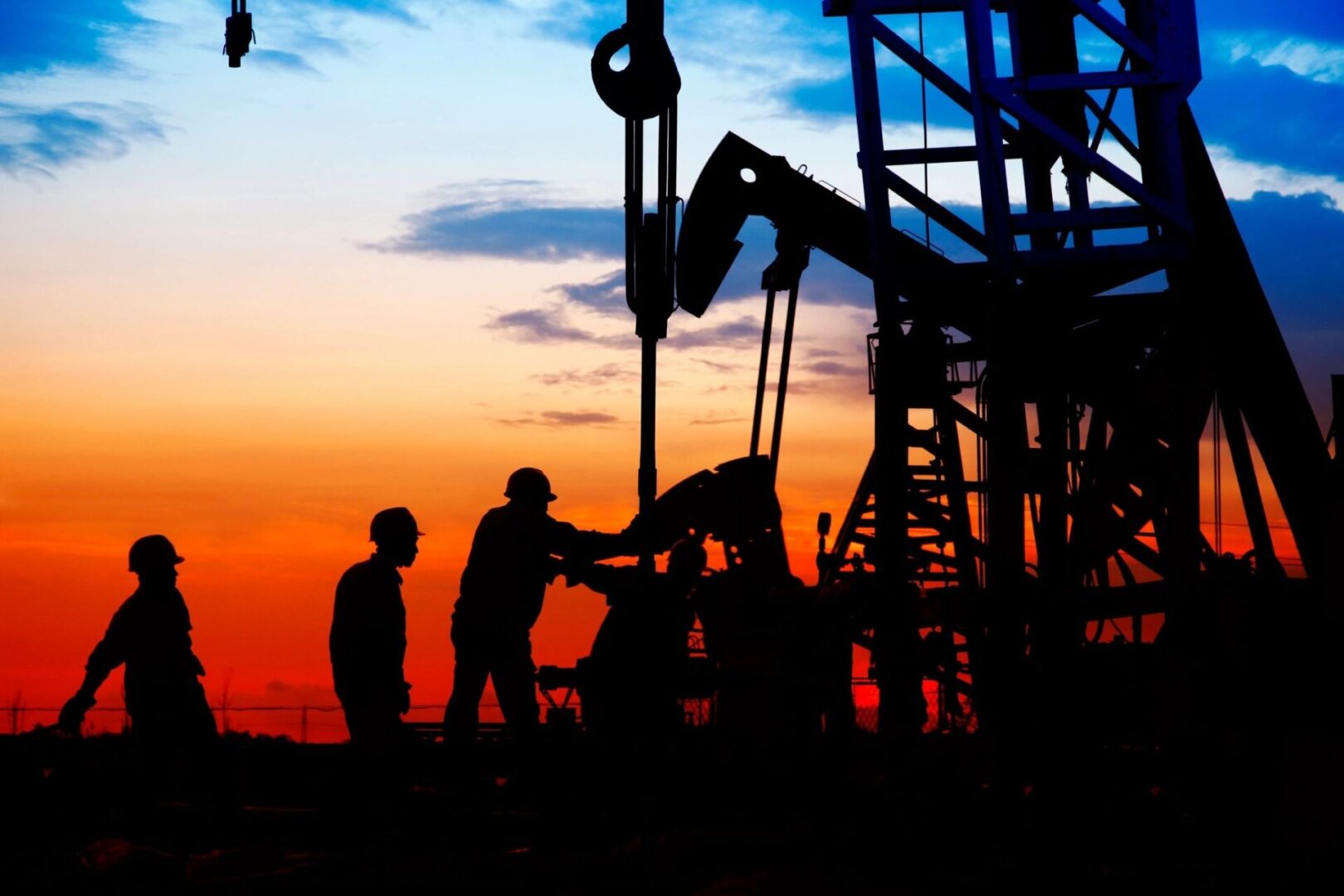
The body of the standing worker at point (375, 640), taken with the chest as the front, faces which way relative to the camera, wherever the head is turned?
to the viewer's right

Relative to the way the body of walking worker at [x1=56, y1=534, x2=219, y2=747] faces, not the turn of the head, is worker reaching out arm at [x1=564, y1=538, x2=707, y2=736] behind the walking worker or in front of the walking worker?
in front

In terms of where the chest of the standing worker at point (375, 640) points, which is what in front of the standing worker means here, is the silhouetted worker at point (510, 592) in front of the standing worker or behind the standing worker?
in front

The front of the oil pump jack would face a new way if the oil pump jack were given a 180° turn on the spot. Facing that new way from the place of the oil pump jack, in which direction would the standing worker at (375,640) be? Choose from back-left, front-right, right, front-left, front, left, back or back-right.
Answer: back-right

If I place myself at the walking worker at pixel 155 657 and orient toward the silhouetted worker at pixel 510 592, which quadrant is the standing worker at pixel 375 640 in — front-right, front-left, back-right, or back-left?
front-right

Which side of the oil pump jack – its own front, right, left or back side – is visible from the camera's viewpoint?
left

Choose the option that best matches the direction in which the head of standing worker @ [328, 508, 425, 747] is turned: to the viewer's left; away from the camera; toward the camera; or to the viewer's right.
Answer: to the viewer's right

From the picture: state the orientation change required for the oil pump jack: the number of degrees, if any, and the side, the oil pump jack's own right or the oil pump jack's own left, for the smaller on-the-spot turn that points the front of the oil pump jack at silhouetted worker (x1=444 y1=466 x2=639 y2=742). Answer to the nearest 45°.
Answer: approximately 45° to the oil pump jack's own left

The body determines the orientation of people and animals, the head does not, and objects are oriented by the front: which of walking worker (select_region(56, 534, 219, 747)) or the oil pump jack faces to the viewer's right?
the walking worker

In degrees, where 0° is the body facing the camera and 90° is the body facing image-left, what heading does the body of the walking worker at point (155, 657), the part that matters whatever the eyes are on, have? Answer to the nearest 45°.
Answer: approximately 270°

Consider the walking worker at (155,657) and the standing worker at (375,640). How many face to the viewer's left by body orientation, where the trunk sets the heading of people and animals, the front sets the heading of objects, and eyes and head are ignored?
0

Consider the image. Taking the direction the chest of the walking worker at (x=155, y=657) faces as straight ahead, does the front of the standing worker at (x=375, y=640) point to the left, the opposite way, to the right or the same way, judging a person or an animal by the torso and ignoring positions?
the same way

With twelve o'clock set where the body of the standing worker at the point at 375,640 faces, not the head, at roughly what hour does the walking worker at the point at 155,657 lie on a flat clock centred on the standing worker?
The walking worker is roughly at 7 o'clock from the standing worker.

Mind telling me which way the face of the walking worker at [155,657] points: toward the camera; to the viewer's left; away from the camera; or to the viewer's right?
to the viewer's right

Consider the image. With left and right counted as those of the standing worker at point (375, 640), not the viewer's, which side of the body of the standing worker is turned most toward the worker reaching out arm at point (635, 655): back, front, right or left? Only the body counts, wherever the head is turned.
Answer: front

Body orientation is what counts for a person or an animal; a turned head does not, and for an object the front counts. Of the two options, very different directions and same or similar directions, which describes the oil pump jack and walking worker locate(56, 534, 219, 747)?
very different directions
